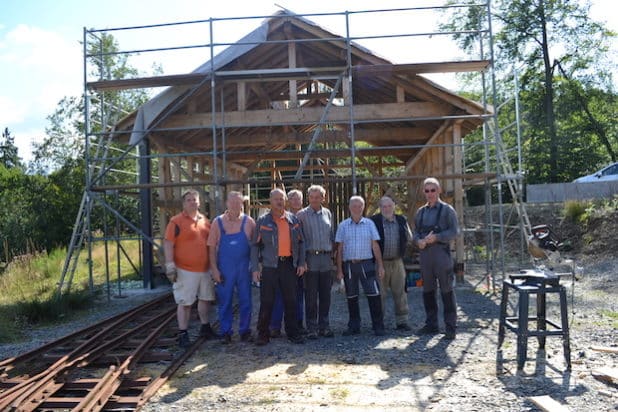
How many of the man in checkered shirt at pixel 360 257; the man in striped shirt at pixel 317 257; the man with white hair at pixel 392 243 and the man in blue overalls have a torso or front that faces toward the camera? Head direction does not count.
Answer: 4

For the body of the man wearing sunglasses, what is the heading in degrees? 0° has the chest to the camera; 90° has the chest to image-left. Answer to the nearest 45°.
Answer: approximately 45°

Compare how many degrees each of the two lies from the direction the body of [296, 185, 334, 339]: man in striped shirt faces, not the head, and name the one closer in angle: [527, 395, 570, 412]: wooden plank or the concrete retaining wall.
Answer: the wooden plank

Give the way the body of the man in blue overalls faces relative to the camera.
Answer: toward the camera

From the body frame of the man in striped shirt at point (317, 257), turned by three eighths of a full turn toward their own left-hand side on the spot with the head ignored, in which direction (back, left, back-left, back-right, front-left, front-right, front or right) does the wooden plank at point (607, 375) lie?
right

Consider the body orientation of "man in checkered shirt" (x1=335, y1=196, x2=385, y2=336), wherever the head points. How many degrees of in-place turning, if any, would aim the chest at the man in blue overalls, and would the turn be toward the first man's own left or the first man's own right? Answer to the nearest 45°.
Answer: approximately 90° to the first man's own right

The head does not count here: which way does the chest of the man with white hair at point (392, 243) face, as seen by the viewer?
toward the camera

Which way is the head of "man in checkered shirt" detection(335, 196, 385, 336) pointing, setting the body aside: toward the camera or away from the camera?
toward the camera

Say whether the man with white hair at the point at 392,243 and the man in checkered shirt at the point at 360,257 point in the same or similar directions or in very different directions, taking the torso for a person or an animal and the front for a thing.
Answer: same or similar directions

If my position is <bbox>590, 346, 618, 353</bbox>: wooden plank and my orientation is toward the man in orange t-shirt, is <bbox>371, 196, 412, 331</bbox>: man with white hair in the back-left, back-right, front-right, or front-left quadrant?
front-right

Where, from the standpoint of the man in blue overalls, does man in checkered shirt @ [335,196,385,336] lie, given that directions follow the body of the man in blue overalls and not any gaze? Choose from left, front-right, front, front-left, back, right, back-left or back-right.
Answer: left

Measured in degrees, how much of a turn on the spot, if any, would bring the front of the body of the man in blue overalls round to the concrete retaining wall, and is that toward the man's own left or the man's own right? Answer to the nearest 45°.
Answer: approximately 135° to the man's own left

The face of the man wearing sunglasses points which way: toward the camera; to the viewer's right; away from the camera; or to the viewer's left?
toward the camera

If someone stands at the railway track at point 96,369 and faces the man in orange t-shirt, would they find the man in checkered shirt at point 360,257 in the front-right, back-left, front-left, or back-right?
front-right

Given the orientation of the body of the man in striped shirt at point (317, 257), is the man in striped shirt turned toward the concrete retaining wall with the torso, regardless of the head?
no

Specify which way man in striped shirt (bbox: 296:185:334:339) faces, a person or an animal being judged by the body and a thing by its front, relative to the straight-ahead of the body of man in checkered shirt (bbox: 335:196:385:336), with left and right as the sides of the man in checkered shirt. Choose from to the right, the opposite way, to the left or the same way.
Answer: the same way

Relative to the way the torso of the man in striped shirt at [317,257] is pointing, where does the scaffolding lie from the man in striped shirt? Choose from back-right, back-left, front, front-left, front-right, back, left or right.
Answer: back

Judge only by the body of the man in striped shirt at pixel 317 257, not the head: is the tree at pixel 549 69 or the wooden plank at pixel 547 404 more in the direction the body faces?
the wooden plank

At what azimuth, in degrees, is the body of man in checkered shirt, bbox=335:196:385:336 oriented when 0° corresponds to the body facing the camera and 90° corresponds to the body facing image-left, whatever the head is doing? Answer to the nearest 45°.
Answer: approximately 0°

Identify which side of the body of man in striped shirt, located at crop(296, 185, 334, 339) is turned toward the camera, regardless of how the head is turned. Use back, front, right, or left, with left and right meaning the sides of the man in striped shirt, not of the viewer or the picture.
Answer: front

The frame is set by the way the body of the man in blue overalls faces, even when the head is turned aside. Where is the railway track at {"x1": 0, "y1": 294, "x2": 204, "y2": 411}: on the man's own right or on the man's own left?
on the man's own right

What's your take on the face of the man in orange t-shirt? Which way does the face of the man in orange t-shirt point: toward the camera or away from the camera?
toward the camera
